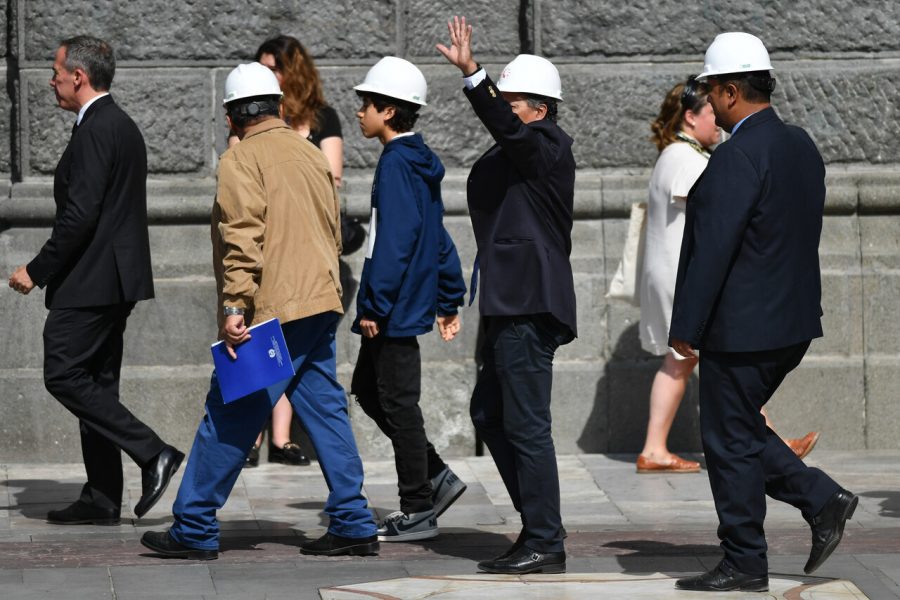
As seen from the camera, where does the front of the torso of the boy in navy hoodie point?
to the viewer's left

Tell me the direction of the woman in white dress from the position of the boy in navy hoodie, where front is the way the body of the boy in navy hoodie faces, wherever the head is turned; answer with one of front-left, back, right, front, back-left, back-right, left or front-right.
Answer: back-right

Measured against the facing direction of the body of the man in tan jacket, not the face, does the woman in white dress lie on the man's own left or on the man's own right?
on the man's own right

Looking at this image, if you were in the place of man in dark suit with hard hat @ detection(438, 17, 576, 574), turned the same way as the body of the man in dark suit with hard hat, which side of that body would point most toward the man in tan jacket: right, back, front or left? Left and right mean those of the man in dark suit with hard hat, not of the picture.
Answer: front

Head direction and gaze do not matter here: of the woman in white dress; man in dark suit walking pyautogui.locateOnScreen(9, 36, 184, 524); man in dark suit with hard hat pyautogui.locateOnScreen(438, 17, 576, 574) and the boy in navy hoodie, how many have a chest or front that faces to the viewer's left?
3

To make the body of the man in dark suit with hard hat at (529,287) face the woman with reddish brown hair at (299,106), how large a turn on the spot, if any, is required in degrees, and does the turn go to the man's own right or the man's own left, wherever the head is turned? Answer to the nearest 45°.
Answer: approximately 45° to the man's own right

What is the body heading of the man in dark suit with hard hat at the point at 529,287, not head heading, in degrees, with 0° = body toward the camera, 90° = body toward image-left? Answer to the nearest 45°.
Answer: approximately 90°

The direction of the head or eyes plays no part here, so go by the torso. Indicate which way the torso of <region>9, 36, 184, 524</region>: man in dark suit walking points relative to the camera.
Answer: to the viewer's left

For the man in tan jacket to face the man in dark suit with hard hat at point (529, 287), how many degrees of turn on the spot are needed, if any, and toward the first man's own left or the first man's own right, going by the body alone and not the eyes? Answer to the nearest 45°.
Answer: approximately 135° to the first man's own right

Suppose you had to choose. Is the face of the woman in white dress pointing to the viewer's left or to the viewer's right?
to the viewer's right

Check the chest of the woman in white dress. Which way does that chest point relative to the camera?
to the viewer's right

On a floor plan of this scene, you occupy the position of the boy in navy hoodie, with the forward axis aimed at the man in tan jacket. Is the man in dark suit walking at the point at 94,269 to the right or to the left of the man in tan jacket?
right

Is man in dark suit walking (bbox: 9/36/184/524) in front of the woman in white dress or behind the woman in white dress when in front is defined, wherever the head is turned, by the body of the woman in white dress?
behind

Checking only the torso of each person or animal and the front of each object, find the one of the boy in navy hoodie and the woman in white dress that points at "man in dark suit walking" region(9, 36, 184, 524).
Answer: the boy in navy hoodie
